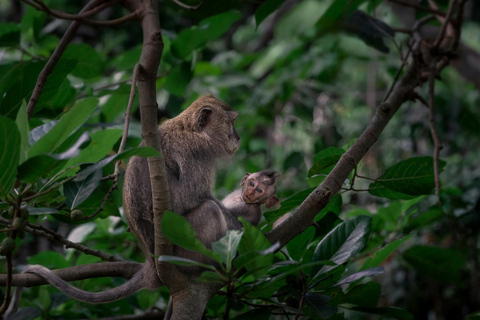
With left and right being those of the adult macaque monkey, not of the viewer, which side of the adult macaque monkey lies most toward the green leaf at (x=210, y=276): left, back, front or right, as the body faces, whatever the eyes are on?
right

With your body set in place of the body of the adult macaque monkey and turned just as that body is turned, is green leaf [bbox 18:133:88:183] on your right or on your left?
on your right

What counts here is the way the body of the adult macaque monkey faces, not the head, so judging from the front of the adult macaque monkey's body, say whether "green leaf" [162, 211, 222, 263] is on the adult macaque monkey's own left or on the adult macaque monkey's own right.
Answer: on the adult macaque monkey's own right

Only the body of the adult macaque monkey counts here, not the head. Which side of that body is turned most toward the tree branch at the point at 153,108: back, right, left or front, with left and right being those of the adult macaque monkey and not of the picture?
right

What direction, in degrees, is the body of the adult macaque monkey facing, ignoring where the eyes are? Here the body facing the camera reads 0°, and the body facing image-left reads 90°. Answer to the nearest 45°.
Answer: approximately 270°
